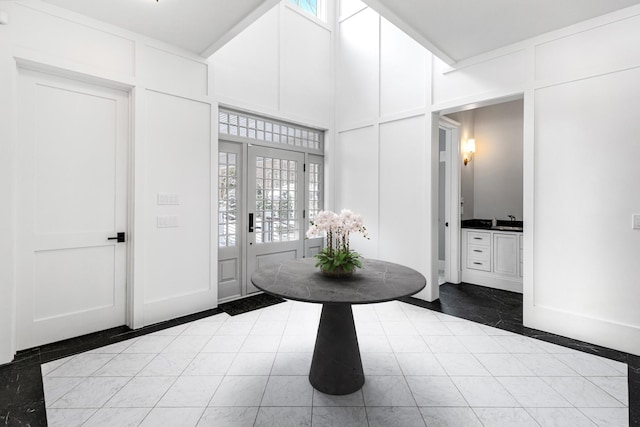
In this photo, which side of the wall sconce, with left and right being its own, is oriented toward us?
right

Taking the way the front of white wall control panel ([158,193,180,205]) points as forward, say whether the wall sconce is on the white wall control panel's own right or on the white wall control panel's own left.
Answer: on the white wall control panel's own left

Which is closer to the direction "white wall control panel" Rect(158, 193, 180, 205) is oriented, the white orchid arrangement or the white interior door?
the white orchid arrangement

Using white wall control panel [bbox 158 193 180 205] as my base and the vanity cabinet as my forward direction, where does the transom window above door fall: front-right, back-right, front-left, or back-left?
front-left

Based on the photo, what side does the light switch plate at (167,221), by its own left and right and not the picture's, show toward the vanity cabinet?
left

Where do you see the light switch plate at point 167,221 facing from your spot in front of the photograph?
facing the viewer

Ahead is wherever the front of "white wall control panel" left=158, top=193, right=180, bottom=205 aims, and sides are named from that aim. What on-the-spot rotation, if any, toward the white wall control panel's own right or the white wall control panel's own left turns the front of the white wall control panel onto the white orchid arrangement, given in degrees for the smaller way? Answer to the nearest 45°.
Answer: approximately 45° to the white wall control panel's own left

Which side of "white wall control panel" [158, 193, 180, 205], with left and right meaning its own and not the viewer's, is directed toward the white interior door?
right

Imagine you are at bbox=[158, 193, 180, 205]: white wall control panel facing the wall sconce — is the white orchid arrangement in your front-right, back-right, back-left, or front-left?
front-right

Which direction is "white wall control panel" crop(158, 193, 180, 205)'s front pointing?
toward the camera

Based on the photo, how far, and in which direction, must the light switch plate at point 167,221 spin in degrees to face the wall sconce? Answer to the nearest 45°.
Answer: approximately 90° to its left

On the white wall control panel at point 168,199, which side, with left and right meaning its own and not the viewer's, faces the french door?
left

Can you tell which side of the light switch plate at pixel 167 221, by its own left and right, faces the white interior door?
right

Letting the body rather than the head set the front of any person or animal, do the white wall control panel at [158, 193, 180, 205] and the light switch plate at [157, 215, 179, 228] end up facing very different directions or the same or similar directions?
same or similar directions

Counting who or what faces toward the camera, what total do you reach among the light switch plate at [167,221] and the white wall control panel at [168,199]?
2
